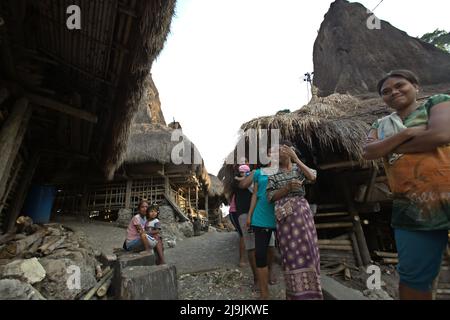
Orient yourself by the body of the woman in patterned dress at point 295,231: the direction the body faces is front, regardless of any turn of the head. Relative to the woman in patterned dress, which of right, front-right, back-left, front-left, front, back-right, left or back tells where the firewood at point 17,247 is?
right

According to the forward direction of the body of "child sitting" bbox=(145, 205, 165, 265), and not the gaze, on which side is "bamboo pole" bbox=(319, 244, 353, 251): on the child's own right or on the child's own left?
on the child's own left

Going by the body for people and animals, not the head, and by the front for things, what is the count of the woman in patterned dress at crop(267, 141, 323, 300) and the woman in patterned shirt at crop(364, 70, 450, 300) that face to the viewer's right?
0

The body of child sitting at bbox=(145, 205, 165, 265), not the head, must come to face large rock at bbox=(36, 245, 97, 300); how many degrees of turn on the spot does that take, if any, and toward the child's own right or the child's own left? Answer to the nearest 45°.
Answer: approximately 90° to the child's own right

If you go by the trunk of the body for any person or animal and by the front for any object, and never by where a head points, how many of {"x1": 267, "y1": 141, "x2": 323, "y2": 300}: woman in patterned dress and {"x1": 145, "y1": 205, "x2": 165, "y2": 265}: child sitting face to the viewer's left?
0

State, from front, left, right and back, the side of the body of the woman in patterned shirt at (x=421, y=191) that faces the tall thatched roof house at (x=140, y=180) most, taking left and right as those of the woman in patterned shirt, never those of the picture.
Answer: right

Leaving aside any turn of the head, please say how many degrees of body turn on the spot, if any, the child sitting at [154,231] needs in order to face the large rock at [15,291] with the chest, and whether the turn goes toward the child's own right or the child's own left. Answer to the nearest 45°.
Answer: approximately 90° to the child's own right

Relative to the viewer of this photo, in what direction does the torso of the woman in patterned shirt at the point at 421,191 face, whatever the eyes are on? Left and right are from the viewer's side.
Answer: facing the viewer and to the left of the viewer

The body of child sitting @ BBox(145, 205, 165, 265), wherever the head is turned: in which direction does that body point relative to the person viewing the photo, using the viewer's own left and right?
facing the viewer and to the right of the viewer

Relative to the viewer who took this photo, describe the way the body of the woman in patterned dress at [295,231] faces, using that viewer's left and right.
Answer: facing the viewer

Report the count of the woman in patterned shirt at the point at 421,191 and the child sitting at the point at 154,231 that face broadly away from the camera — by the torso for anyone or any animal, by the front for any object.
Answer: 0

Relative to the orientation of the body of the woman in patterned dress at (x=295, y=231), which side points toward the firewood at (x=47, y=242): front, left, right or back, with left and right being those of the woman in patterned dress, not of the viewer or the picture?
right

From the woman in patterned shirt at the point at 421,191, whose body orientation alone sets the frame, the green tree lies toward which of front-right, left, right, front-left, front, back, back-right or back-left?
back-right
